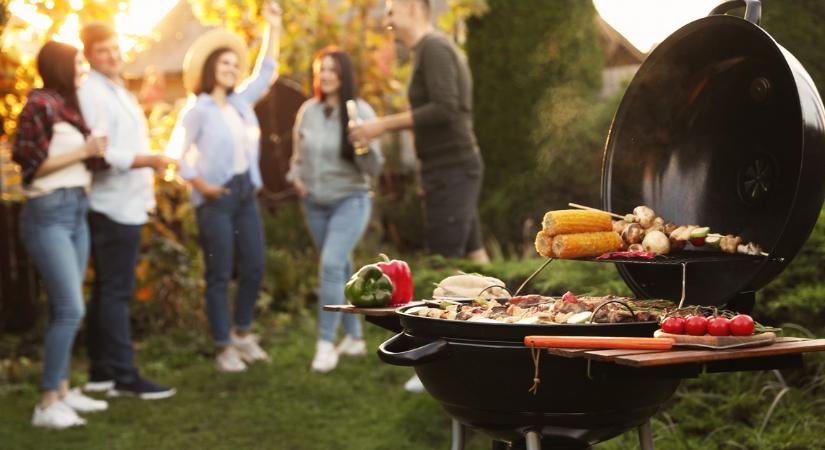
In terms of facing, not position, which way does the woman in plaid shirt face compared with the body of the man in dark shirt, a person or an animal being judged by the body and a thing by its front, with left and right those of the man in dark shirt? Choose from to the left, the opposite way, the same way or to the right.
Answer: the opposite way

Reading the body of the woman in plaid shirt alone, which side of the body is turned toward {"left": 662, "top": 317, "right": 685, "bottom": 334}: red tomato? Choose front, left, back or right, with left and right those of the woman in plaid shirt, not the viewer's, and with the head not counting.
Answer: front

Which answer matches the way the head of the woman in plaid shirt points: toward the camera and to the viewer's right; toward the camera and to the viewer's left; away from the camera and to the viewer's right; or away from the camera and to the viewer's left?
away from the camera and to the viewer's right

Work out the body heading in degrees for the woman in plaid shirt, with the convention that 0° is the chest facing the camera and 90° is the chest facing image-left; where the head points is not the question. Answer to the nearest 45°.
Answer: approximately 270°

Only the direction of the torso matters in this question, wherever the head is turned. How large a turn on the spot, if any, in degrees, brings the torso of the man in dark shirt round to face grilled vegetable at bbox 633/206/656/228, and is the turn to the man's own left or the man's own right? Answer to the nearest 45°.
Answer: approximately 90° to the man's own left

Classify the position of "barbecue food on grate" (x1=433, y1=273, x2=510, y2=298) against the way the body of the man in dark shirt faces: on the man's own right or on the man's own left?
on the man's own left

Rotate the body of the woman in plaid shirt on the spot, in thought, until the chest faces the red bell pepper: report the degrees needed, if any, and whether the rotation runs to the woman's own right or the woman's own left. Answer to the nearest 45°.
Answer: approximately 45° to the woman's own right

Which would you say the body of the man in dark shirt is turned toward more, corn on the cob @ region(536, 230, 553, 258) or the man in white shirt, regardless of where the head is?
the man in white shirt

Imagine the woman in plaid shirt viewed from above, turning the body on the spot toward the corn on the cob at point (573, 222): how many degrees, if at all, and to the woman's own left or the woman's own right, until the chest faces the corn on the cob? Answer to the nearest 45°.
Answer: approximately 45° to the woman's own right

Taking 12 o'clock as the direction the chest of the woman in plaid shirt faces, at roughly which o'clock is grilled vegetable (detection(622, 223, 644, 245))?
The grilled vegetable is roughly at 2 o'clock from the woman in plaid shirt.

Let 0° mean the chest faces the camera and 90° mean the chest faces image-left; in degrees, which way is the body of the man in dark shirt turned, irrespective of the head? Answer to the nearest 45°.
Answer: approximately 90°

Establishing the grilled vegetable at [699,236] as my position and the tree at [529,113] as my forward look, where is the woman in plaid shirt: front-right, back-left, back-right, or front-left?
front-left

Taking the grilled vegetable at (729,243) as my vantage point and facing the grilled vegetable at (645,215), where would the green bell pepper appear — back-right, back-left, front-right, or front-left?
front-left

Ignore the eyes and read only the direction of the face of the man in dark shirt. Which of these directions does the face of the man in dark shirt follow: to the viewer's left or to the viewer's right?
to the viewer's left

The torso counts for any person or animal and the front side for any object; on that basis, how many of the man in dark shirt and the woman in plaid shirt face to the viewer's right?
1
